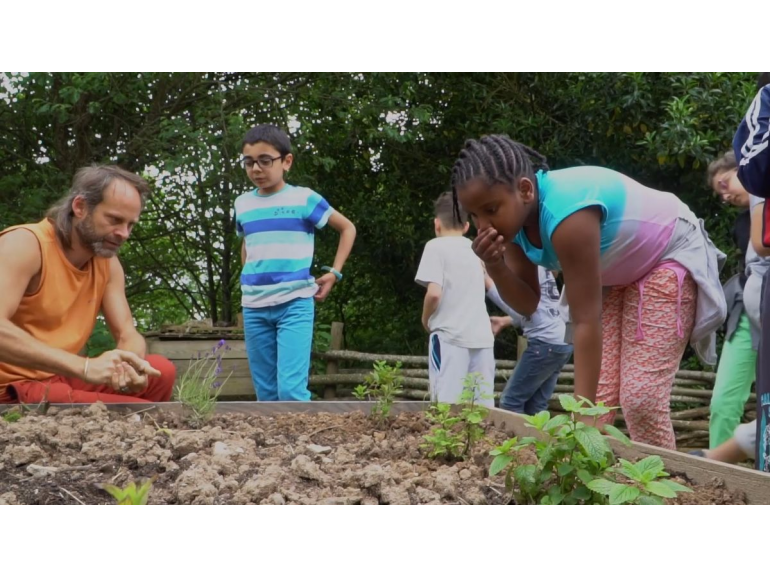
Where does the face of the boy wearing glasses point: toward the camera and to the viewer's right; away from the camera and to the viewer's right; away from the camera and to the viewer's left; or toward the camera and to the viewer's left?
toward the camera and to the viewer's left

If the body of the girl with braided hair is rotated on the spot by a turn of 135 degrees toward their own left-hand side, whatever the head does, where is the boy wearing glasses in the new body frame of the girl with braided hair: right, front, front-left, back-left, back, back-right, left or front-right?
back-left

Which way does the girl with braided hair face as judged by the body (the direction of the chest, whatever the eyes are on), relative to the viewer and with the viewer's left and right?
facing the viewer and to the left of the viewer

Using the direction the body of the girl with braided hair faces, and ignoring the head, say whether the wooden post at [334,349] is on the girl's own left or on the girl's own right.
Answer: on the girl's own right
